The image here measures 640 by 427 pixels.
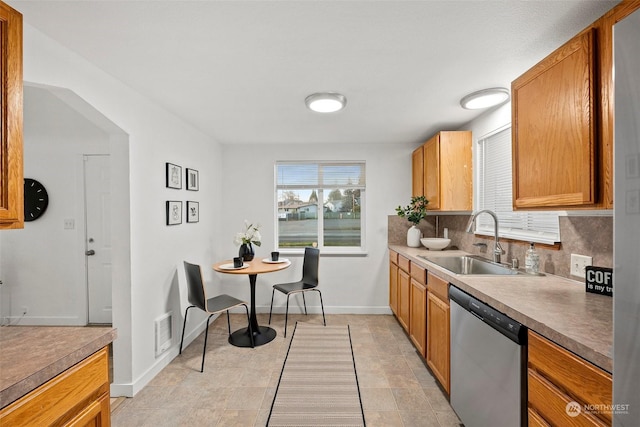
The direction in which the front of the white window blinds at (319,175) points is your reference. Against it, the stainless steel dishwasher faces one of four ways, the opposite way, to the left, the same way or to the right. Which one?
to the right

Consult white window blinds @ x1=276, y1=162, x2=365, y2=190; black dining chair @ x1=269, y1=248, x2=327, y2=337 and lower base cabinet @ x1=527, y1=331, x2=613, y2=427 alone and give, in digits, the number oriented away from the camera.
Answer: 0

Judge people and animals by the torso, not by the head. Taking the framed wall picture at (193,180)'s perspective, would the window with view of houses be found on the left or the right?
on its left

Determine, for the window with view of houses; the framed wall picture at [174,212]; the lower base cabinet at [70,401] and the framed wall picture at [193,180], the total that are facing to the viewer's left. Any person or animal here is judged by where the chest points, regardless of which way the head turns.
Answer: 0

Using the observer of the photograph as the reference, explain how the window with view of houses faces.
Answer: facing the viewer

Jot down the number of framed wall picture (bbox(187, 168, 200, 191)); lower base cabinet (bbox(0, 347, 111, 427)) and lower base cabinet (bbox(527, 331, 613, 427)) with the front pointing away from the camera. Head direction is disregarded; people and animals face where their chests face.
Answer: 0

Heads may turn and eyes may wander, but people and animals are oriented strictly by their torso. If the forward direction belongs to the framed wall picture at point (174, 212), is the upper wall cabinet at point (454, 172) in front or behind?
in front

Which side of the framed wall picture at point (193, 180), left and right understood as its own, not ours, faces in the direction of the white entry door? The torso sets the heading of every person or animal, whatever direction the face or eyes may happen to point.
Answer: back

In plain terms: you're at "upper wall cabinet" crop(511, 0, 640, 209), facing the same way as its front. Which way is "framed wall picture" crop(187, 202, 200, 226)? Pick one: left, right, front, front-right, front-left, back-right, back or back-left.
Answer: front-right

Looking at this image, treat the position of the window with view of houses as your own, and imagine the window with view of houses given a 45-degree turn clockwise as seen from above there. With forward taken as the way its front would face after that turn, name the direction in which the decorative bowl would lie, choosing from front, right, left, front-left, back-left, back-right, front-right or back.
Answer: left

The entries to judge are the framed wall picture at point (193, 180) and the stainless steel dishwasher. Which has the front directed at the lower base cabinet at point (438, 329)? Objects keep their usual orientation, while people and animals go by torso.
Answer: the framed wall picture

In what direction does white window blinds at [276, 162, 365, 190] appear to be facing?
toward the camera

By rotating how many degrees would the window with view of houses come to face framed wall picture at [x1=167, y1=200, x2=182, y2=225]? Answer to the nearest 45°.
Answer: approximately 45° to its right

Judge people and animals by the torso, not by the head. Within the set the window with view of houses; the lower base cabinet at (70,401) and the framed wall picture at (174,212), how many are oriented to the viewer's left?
0

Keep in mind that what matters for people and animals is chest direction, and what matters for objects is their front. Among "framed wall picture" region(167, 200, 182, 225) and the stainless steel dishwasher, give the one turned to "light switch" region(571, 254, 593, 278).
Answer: the framed wall picture

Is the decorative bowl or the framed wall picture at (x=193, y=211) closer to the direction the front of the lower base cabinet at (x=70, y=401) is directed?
the decorative bowl

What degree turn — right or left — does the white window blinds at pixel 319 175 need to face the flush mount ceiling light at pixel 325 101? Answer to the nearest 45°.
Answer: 0° — it already faces it

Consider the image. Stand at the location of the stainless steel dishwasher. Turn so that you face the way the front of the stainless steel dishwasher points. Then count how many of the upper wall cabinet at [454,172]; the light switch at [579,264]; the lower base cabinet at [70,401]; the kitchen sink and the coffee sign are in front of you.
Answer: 1

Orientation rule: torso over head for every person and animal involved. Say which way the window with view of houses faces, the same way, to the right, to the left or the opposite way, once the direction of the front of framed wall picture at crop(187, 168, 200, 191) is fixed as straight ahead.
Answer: to the right
